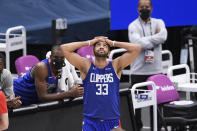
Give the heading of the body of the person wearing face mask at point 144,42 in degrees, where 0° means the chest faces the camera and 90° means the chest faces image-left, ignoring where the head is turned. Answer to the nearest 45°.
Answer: approximately 0°

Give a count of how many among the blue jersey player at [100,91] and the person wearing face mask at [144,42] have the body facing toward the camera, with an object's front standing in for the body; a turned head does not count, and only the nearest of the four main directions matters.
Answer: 2

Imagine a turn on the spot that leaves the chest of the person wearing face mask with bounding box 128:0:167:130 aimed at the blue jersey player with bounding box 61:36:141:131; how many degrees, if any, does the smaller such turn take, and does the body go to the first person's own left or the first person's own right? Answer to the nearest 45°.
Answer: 0° — they already face them

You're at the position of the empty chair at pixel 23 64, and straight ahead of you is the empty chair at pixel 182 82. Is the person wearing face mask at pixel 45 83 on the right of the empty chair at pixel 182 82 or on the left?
right

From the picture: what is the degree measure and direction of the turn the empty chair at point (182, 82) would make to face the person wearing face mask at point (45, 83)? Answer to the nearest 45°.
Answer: approximately 90° to its right
